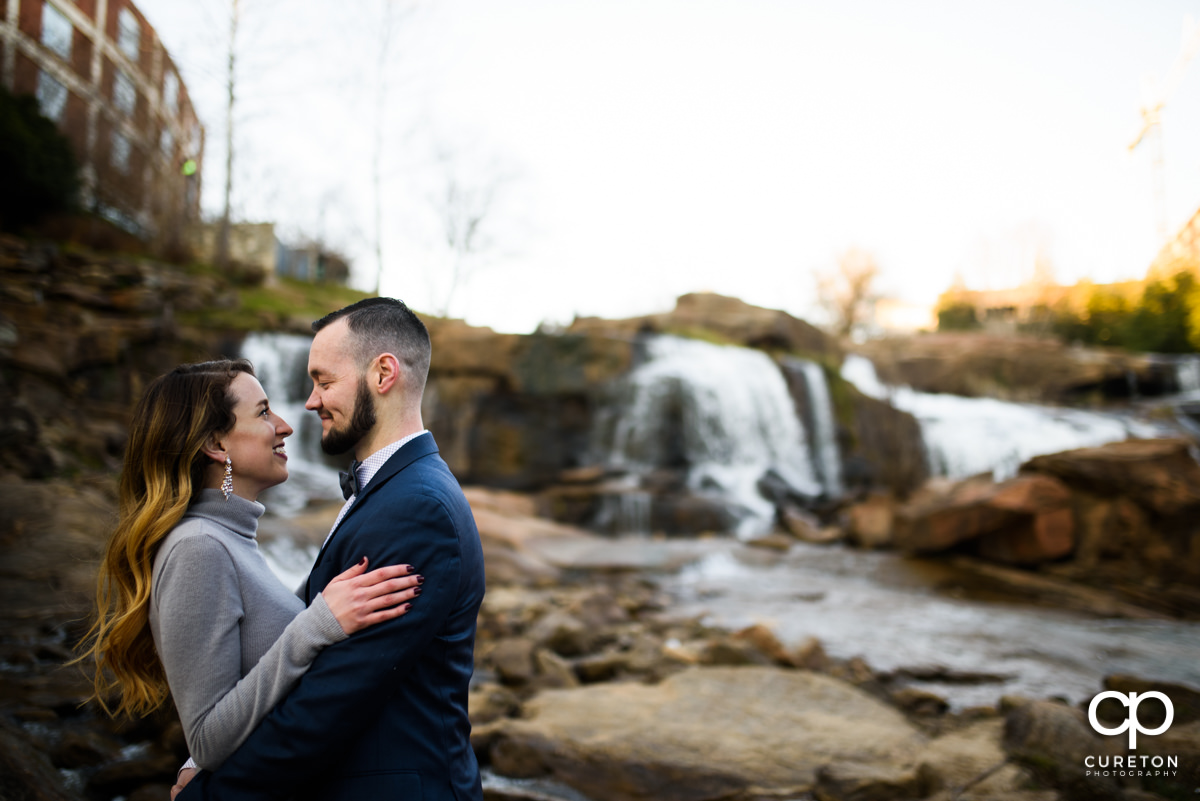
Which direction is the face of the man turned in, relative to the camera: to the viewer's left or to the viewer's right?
to the viewer's left

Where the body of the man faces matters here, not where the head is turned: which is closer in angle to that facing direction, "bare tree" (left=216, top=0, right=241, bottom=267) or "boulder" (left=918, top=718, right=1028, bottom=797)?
the bare tree

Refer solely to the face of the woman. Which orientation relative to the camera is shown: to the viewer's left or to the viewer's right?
to the viewer's right

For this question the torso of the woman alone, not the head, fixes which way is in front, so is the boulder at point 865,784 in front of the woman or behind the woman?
in front

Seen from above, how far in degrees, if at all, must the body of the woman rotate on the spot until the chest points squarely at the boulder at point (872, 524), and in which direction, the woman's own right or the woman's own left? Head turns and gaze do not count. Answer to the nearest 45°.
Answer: approximately 45° to the woman's own left

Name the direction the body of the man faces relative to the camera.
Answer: to the viewer's left

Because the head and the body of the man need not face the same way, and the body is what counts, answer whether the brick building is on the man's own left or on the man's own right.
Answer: on the man's own right

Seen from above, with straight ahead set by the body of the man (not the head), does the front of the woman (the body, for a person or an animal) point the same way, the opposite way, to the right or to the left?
the opposite way

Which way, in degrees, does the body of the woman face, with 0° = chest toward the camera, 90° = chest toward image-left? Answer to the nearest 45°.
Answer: approximately 270°

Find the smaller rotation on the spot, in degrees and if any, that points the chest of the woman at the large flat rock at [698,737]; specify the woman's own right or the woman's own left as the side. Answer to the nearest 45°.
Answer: approximately 45° to the woman's own left
